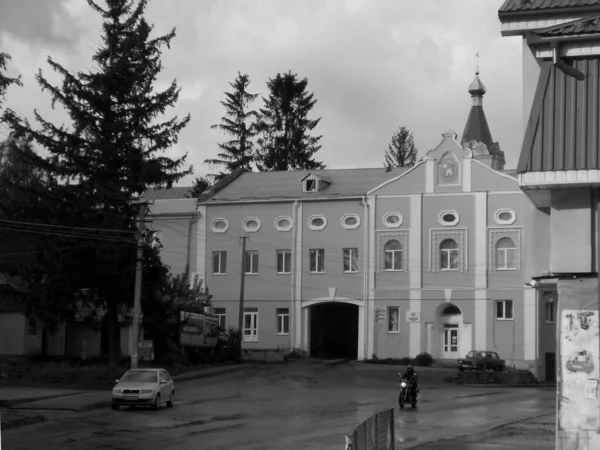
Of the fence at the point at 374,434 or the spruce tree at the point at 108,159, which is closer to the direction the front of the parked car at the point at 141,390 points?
the fence

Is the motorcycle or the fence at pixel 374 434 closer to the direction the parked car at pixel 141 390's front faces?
the fence

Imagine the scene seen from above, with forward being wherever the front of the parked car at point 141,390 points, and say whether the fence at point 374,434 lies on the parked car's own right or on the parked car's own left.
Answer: on the parked car's own left

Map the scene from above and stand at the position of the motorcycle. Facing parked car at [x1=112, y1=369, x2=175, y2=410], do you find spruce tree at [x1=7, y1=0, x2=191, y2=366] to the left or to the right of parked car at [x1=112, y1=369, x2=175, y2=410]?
right

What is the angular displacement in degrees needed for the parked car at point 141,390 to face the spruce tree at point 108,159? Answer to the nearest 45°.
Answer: approximately 135° to its right
